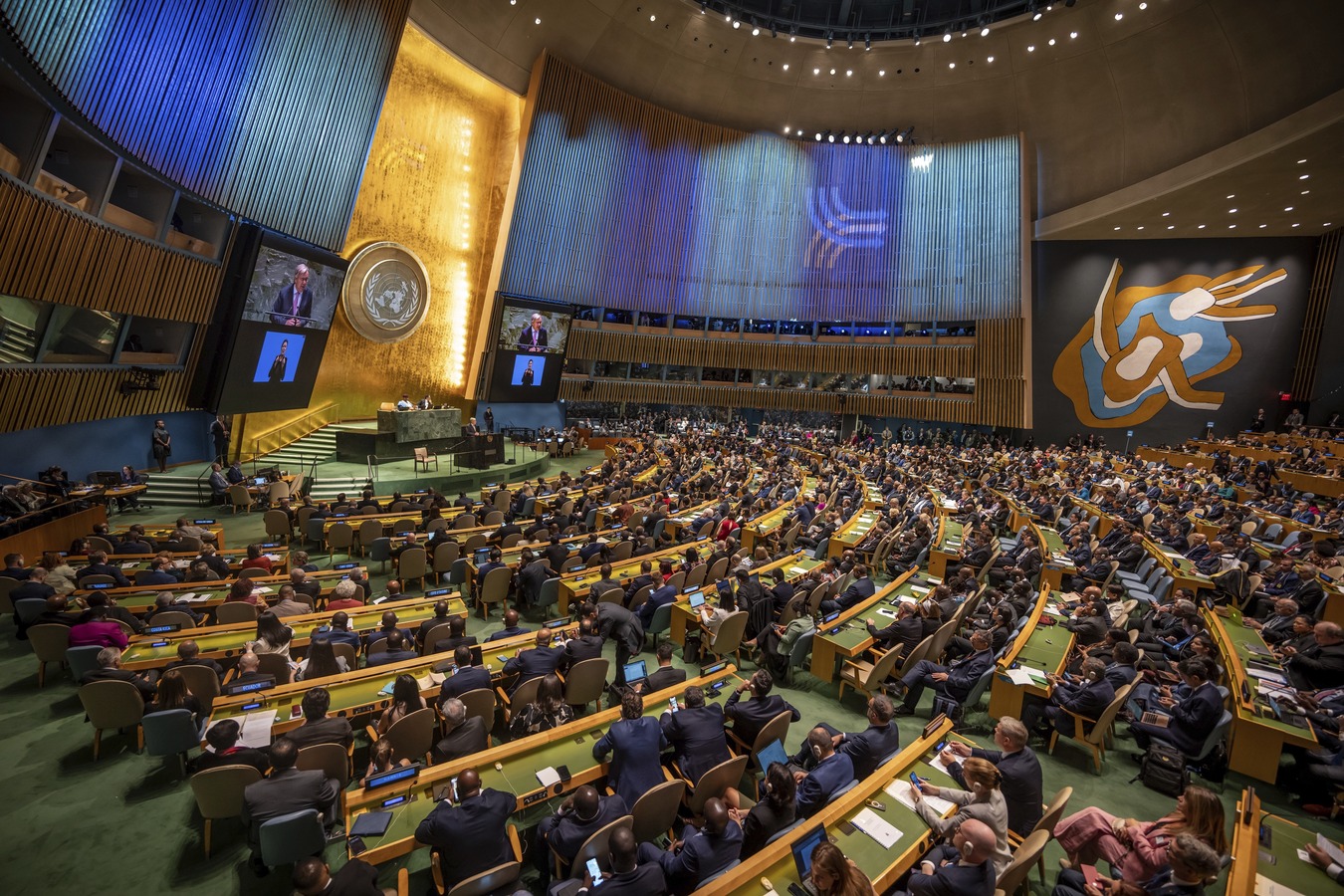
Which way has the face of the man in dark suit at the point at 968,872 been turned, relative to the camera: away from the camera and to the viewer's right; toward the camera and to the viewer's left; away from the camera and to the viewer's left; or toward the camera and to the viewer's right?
away from the camera and to the viewer's left

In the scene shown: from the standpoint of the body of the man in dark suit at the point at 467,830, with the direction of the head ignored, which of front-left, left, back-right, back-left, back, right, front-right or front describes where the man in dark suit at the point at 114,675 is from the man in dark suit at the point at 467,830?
front-left

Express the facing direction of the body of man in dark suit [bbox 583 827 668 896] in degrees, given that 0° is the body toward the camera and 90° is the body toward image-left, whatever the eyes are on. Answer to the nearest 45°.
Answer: approximately 135°

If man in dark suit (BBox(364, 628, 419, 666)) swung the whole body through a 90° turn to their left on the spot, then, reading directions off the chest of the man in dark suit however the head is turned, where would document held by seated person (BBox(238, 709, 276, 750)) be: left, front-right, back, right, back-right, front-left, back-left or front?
front-left

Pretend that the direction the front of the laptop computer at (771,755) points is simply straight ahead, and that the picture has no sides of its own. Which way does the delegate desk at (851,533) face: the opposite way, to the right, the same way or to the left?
the same way

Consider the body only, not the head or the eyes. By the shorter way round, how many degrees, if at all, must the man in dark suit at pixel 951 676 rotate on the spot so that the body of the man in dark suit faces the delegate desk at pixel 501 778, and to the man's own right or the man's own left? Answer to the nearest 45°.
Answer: approximately 45° to the man's own left

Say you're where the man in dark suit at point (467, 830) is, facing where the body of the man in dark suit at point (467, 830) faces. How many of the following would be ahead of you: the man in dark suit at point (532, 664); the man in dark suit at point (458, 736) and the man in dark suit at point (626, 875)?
2

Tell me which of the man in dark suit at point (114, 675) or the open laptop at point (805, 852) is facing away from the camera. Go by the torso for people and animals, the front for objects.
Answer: the man in dark suit

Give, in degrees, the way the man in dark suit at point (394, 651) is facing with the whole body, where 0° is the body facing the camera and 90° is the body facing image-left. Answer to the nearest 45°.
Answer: approximately 180°

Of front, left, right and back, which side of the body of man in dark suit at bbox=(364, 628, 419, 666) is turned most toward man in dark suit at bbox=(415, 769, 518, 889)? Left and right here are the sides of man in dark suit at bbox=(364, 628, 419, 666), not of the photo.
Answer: back

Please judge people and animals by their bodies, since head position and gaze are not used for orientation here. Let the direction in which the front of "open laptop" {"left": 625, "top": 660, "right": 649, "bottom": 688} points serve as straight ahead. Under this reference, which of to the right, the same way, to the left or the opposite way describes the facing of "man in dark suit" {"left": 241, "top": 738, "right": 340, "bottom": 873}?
the opposite way

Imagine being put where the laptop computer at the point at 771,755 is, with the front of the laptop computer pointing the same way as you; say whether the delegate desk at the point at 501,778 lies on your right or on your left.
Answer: on your right

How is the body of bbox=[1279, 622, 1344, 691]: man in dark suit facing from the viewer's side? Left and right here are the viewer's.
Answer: facing to the left of the viewer

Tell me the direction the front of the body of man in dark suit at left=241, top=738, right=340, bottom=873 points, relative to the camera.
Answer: away from the camera

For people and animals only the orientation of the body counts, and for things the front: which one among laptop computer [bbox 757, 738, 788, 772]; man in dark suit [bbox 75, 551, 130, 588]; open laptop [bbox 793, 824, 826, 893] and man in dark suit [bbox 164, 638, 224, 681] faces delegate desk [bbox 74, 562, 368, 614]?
man in dark suit [bbox 164, 638, 224, 681]

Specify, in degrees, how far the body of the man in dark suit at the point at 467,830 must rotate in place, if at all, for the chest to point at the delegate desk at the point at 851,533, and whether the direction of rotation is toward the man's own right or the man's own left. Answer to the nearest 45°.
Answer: approximately 45° to the man's own right

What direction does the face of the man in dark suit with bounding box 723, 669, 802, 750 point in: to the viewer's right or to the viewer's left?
to the viewer's left

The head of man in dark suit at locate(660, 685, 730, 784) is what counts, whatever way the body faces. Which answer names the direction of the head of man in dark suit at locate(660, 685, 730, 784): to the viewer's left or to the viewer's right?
to the viewer's left
